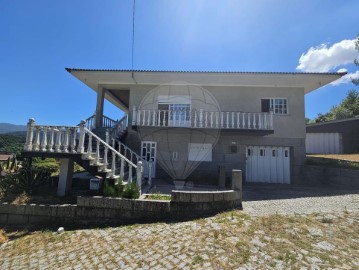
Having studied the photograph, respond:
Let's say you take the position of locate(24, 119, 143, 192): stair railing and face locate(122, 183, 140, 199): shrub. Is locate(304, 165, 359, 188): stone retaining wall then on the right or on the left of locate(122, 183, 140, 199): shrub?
left

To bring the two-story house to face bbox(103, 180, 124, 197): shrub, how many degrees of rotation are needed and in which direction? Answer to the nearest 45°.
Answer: approximately 45° to its right

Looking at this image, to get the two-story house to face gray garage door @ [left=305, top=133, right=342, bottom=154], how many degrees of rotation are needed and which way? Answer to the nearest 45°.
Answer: approximately 135° to its left

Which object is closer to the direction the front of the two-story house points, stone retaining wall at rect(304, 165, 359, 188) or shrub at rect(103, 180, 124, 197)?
the shrub

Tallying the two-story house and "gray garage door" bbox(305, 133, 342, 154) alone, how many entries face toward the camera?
2

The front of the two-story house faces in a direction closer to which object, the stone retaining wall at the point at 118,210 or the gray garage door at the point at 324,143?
the stone retaining wall

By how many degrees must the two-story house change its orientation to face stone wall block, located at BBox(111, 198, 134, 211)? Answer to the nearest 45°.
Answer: approximately 45° to its right

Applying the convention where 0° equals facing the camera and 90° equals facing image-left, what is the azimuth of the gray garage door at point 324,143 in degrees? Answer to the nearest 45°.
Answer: approximately 0°

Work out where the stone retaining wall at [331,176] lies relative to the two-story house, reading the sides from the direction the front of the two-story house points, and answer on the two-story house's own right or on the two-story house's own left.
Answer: on the two-story house's own left
